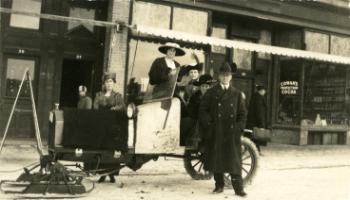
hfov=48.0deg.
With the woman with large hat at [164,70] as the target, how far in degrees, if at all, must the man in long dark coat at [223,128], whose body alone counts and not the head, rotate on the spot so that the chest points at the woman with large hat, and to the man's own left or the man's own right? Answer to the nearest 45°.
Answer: approximately 90° to the man's own right

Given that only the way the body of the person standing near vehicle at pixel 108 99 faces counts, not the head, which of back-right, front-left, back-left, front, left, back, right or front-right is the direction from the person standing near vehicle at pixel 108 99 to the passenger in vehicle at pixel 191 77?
left

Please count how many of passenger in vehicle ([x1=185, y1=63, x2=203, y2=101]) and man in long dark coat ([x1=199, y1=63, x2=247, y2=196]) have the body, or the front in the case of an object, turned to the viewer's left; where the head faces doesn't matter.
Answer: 0

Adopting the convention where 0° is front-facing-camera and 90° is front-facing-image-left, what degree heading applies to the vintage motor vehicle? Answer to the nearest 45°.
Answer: approximately 90°

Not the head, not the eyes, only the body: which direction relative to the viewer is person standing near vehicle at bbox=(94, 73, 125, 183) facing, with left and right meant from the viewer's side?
facing the viewer

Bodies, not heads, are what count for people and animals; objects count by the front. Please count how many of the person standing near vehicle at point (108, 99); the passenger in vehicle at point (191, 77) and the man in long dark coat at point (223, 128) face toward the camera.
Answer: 3

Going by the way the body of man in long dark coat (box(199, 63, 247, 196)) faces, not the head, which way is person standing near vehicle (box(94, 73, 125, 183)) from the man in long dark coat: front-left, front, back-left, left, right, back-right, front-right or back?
right

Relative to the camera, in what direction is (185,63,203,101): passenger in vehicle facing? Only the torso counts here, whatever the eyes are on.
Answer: toward the camera

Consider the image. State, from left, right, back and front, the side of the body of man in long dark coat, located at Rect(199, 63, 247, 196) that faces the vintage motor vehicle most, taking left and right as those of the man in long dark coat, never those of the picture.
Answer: right

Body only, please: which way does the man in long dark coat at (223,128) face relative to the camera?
toward the camera
